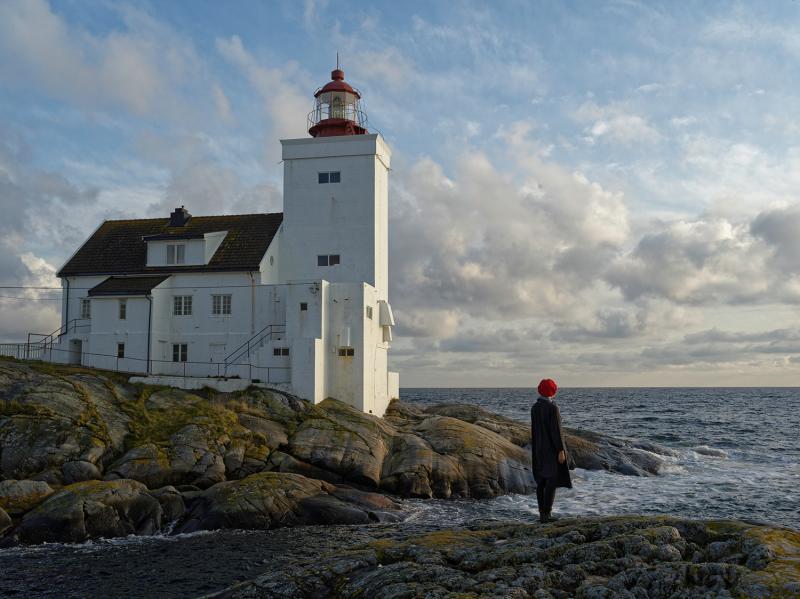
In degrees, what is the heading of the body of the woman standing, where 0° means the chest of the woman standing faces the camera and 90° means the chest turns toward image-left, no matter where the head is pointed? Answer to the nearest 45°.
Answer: approximately 225°

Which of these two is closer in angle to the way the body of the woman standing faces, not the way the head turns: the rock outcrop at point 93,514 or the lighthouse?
the lighthouse

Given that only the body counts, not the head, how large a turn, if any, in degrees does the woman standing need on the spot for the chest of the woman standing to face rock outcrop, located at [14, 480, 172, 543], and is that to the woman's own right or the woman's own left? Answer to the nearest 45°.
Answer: approximately 135° to the woman's own left

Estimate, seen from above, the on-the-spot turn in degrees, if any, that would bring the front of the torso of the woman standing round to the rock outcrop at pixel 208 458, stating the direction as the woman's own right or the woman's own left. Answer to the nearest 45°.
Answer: approximately 90° to the woman's own left

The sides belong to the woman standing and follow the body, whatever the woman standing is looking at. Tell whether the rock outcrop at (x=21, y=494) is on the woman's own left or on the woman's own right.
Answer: on the woman's own left
